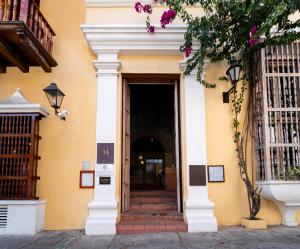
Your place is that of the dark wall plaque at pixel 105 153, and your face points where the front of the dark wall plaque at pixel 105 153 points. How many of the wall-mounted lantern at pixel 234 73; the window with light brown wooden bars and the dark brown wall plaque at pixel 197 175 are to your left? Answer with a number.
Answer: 3

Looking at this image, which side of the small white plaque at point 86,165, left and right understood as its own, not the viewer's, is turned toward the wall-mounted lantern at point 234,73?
left

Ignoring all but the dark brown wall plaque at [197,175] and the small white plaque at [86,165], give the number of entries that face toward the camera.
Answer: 2

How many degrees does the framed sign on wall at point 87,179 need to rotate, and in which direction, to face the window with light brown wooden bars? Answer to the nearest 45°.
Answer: approximately 90° to its left

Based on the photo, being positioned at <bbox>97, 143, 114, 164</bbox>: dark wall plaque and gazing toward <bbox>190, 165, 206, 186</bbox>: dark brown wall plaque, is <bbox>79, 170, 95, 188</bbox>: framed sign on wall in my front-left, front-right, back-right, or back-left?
back-left

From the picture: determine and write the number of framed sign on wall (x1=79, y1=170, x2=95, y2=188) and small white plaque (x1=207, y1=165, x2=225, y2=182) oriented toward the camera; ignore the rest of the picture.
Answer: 2
